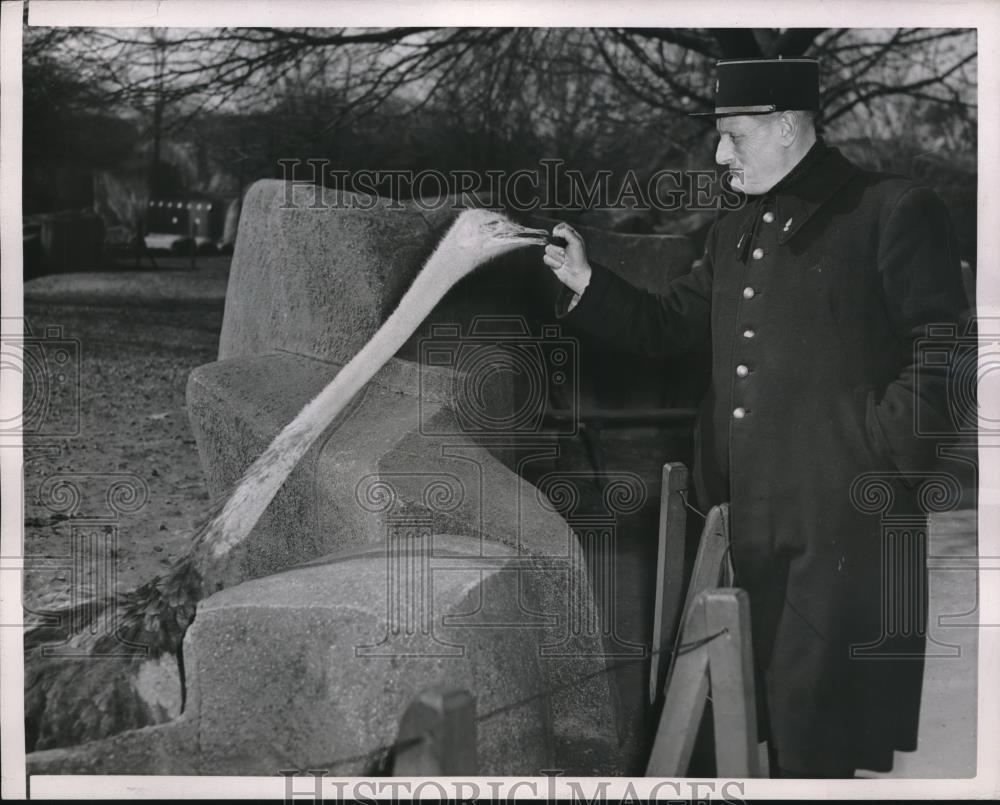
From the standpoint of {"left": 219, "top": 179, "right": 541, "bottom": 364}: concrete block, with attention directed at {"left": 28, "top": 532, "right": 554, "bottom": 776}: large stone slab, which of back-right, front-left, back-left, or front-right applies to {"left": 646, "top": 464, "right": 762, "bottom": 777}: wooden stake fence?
front-left

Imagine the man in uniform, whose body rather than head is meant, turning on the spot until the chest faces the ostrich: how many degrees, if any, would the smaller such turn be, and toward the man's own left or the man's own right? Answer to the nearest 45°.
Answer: approximately 45° to the man's own right

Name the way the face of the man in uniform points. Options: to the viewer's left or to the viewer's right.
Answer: to the viewer's left

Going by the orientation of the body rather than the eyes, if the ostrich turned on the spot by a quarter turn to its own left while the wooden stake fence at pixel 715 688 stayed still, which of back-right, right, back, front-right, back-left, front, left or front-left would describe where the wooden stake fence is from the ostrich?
back-right

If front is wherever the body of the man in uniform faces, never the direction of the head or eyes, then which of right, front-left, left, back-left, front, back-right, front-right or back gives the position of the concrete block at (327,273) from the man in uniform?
front-right

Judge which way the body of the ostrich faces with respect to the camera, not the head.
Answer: to the viewer's right

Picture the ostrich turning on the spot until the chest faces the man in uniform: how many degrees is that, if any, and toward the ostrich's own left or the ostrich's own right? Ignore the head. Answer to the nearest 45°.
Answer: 0° — it already faces them

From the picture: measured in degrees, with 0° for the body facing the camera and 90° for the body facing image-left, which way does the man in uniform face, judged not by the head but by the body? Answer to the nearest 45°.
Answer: approximately 45°

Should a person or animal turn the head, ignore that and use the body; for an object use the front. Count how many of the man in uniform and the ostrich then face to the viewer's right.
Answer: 1

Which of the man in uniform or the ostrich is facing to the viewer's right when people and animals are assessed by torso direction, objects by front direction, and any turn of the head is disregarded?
the ostrich
